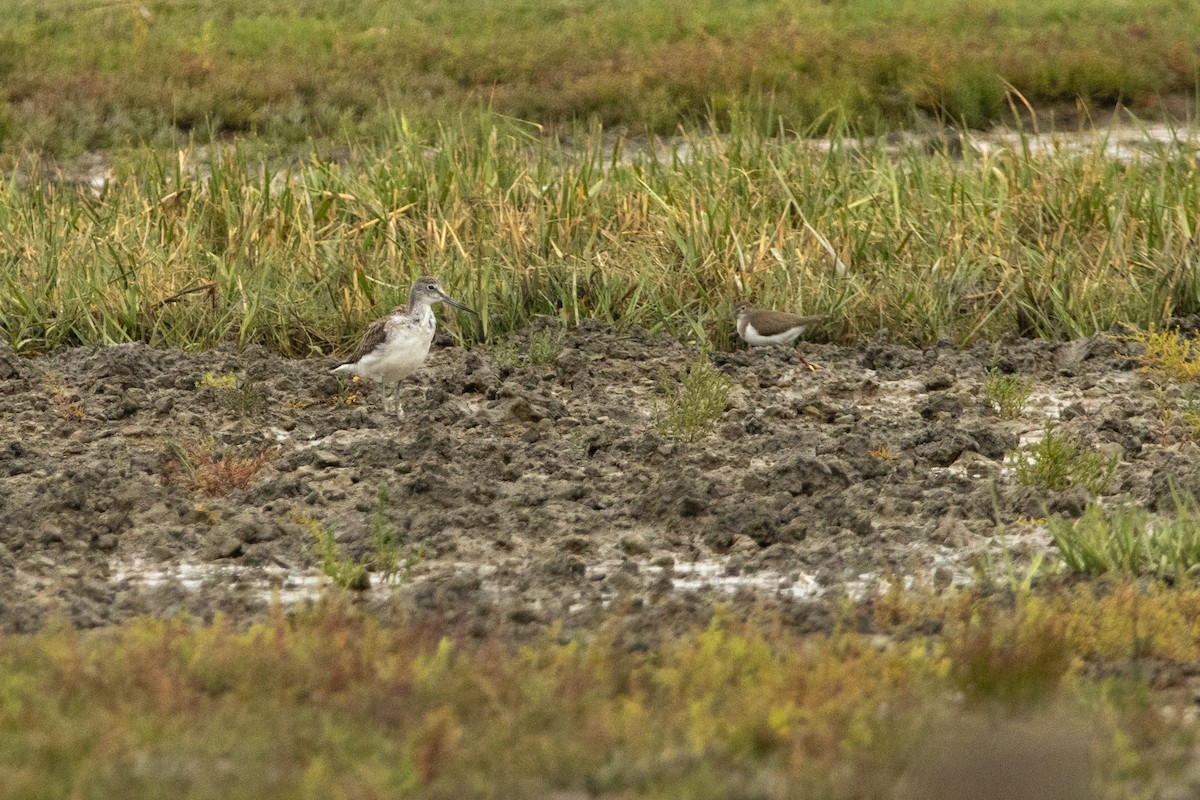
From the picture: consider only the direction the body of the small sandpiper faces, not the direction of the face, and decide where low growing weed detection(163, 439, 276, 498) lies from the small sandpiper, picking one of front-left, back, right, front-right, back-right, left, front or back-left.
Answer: front-left

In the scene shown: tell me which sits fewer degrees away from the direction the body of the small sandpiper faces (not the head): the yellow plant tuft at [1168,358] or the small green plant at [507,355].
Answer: the small green plant

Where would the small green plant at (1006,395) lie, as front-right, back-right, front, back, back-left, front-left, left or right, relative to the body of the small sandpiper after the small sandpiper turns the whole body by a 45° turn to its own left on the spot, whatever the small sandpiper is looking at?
left

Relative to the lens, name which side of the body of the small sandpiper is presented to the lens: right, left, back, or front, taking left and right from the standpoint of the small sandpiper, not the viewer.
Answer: left

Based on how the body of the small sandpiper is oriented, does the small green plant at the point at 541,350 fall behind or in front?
in front

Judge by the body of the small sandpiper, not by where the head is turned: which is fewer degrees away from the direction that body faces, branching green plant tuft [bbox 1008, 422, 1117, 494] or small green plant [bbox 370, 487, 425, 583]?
the small green plant

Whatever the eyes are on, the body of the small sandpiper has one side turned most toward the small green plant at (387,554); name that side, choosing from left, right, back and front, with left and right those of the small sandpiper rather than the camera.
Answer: left

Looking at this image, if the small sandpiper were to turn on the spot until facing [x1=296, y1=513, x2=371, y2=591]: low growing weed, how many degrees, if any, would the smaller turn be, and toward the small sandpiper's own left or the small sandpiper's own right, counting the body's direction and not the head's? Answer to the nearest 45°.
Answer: approximately 90° to the small sandpiper's own left

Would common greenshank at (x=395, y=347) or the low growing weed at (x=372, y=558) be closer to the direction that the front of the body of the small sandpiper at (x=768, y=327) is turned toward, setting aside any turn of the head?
the common greenshank

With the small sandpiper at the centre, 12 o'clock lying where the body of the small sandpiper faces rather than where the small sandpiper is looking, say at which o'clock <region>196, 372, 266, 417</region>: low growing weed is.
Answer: The low growing weed is roughly at 11 o'clock from the small sandpiper.

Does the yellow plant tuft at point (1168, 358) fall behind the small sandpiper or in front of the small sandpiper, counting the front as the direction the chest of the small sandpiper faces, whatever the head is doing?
behind
